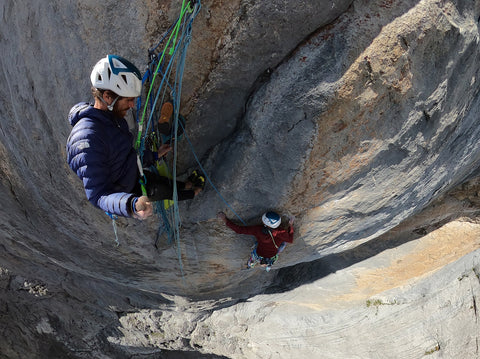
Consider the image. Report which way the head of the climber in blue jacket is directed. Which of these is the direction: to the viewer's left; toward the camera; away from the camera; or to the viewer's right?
to the viewer's right

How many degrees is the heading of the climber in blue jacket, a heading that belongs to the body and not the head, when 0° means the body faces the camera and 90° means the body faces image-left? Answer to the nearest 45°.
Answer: approximately 270°
